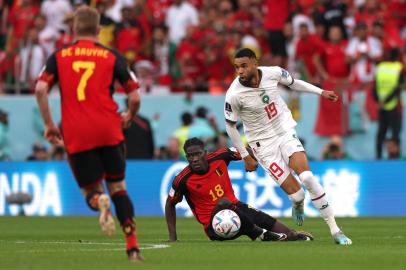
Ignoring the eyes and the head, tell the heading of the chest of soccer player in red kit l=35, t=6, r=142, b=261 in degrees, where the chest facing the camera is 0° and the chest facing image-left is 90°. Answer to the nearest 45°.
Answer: approximately 180°

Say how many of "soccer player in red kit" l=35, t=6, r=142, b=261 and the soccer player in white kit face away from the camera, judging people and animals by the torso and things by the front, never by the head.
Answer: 1

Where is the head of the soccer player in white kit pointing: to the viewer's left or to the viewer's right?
to the viewer's left

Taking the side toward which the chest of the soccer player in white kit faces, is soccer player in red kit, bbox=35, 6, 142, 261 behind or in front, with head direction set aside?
in front

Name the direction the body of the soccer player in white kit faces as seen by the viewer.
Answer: toward the camera

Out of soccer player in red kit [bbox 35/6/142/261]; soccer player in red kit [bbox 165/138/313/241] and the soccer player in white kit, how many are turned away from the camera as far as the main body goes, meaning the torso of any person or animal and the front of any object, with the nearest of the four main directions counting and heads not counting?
1

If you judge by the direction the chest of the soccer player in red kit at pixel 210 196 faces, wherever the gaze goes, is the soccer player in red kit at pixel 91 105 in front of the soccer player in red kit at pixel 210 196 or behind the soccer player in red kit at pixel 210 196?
in front

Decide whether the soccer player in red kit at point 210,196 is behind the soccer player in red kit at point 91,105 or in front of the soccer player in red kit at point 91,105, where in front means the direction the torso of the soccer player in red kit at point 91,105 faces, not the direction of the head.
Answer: in front

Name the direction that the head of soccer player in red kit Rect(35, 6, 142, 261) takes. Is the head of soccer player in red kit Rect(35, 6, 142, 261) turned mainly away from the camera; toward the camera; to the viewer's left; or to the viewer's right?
away from the camera

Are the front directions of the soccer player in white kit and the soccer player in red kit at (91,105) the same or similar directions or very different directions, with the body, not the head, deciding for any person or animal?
very different directions

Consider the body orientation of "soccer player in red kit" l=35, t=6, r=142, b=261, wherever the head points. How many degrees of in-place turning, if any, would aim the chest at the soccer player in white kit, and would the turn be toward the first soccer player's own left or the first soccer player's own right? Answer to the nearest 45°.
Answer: approximately 45° to the first soccer player's own right

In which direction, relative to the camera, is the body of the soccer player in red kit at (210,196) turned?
toward the camera
